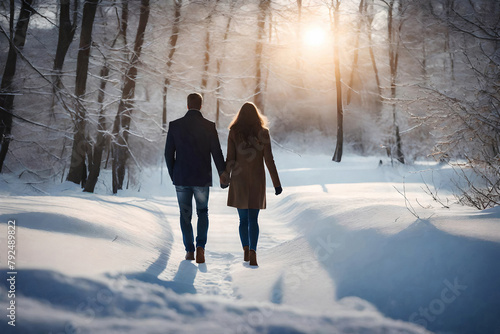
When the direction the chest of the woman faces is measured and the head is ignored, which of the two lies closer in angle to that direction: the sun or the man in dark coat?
the sun

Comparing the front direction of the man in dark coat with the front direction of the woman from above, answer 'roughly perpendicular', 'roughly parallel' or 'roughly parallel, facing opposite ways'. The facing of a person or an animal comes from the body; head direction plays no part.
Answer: roughly parallel

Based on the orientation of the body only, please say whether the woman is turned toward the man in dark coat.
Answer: no

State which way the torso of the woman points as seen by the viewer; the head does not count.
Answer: away from the camera

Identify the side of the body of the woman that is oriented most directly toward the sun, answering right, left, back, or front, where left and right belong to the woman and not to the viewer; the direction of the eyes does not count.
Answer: front

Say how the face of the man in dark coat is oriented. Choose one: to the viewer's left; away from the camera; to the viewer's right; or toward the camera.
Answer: away from the camera

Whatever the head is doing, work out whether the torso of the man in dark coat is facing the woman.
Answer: no

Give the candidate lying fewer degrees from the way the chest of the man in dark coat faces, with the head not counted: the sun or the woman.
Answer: the sun

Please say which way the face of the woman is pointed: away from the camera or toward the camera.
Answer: away from the camera

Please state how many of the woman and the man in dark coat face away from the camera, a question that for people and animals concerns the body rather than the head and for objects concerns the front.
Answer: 2

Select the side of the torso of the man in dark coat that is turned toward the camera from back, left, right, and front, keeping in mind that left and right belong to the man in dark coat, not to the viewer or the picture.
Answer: back
